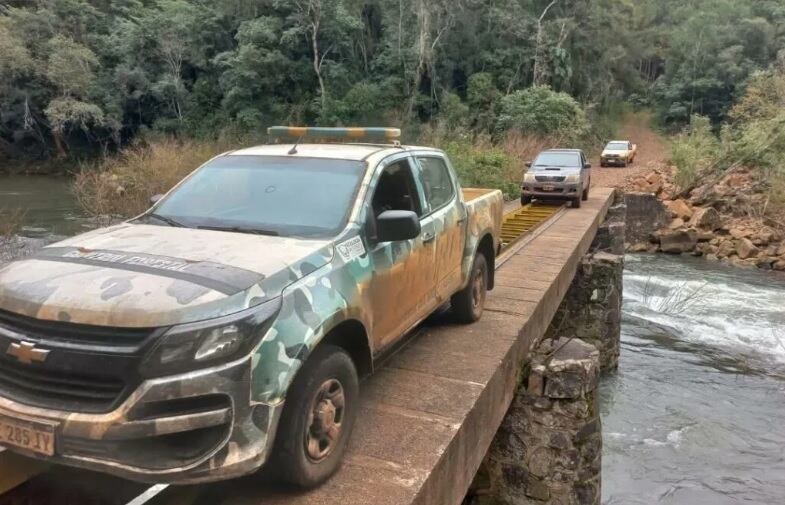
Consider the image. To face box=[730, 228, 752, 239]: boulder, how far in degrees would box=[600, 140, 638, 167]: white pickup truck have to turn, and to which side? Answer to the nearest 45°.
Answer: approximately 45° to its left

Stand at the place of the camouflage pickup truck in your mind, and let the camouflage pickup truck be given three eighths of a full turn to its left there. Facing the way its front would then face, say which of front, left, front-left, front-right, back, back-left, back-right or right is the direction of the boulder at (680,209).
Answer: front-left

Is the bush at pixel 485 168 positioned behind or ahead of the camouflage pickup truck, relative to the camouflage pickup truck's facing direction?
behind

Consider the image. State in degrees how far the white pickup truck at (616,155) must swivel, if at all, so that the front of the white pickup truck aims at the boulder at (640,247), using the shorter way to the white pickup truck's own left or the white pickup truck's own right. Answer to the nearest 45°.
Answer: approximately 45° to the white pickup truck's own left

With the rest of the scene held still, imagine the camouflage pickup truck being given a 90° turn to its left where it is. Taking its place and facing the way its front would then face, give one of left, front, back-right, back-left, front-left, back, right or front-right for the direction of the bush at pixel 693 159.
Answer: left

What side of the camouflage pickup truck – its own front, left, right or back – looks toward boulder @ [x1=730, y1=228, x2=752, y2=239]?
back

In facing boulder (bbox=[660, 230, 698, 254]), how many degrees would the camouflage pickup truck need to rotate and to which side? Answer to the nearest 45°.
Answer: approximately 180°

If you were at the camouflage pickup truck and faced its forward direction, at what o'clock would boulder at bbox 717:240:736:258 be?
The boulder is roughly at 6 o'clock from the camouflage pickup truck.

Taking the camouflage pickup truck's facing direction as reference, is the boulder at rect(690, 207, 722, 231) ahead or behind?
behind

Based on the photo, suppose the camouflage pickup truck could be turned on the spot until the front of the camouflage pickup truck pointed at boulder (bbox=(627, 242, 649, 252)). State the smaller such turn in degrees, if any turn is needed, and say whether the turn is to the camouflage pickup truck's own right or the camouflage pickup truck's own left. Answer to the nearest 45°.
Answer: approximately 180°
